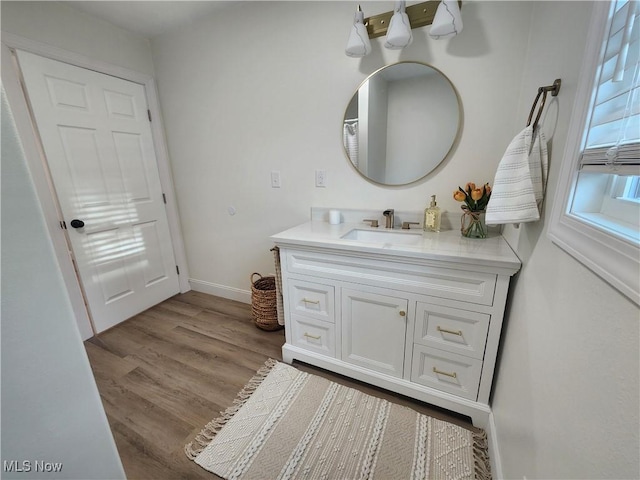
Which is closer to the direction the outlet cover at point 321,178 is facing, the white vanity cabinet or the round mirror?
the white vanity cabinet

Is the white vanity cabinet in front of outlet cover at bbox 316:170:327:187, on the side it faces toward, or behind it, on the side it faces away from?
in front

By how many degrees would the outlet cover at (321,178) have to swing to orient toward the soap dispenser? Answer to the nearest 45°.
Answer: approximately 45° to its left

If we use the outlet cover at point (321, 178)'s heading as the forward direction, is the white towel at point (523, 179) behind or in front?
in front

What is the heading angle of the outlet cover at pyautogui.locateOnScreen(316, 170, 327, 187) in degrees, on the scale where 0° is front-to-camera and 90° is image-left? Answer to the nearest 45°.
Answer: approximately 0°

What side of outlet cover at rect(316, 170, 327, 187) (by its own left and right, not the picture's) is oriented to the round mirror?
left

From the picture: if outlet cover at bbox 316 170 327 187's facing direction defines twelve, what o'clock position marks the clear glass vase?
The clear glass vase is roughly at 10 o'clock from the outlet cover.

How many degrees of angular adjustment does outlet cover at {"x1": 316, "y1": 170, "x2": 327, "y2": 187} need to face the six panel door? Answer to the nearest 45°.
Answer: approximately 90° to its right
